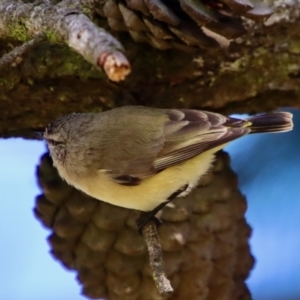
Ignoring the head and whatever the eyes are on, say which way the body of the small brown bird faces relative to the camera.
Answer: to the viewer's left
